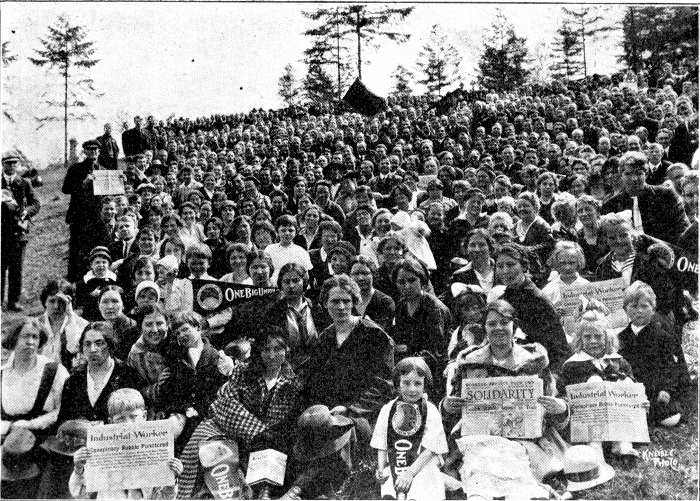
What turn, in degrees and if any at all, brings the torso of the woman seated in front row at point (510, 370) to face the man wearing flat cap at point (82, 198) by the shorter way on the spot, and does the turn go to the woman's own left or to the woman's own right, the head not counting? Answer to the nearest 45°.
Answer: approximately 90° to the woman's own right

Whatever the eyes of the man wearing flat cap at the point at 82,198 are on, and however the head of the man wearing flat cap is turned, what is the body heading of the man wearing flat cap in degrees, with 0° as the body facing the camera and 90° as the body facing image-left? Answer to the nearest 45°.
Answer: approximately 315°

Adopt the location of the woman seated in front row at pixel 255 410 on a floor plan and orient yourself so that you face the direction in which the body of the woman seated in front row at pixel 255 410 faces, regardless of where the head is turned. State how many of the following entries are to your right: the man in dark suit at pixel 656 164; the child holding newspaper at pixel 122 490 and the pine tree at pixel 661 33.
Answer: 1

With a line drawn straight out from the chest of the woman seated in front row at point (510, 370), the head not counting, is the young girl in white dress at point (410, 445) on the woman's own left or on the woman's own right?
on the woman's own right

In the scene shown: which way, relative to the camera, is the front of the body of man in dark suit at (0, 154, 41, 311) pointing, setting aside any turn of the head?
toward the camera

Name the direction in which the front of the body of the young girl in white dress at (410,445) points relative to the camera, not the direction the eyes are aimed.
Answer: toward the camera

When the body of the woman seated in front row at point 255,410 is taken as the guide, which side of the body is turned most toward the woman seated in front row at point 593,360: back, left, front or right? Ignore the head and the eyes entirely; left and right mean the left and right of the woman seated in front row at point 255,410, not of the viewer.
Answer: left

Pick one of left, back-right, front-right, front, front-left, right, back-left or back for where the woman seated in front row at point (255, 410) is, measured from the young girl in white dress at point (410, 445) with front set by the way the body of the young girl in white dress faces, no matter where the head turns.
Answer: right

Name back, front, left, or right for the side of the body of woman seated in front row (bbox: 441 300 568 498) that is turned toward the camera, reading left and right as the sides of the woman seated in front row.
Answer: front

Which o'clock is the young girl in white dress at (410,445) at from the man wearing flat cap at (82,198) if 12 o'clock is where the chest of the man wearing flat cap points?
The young girl in white dress is roughly at 12 o'clock from the man wearing flat cap.
